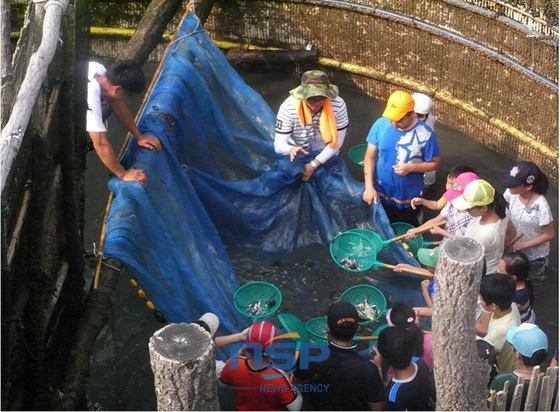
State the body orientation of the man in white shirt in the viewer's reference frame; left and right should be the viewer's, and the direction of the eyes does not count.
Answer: facing to the right of the viewer

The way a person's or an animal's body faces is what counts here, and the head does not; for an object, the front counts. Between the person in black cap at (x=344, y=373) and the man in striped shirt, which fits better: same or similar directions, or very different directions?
very different directions

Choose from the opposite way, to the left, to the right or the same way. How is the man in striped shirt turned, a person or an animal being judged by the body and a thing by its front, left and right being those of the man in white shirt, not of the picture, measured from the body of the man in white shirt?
to the right

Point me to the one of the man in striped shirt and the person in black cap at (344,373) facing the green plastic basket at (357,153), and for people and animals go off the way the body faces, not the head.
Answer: the person in black cap

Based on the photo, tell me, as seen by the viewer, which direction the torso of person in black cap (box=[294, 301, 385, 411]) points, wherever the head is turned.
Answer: away from the camera

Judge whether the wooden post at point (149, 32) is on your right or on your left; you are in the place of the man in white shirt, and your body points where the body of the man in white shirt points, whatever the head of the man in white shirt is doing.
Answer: on your left

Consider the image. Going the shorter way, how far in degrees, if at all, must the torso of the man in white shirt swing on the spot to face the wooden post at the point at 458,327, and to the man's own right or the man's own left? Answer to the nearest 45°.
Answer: approximately 45° to the man's own right

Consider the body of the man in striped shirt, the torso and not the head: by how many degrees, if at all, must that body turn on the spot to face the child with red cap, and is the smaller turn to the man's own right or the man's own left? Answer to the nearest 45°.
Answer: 0° — they already face them

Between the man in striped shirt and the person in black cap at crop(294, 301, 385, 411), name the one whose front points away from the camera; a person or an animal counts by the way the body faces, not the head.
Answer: the person in black cap

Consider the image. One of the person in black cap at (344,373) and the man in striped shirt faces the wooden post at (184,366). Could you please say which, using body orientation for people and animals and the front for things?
the man in striped shirt

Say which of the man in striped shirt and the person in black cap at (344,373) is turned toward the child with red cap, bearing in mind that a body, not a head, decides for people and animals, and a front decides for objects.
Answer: the man in striped shirt

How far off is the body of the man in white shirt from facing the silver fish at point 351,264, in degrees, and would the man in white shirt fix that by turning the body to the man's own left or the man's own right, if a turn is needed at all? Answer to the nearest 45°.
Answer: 0° — they already face it

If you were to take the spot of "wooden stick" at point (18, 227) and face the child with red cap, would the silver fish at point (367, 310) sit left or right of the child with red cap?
left
